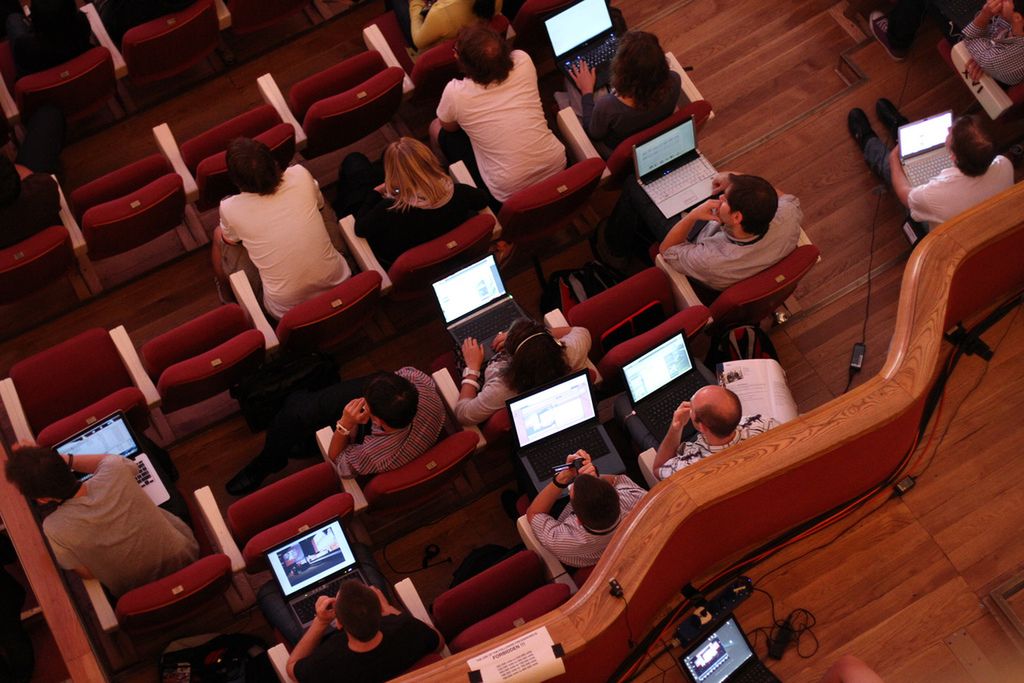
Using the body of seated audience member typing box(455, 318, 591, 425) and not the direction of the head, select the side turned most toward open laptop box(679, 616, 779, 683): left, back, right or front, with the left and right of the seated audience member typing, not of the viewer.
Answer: back

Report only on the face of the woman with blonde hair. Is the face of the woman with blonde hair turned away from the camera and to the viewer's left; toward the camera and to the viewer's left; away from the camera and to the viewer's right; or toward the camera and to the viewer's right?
away from the camera and to the viewer's left

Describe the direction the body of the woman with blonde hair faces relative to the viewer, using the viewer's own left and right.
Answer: facing away from the viewer and to the left of the viewer

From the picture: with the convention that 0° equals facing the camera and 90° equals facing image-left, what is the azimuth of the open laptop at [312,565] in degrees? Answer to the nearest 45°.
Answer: approximately 315°

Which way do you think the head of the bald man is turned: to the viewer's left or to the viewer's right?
to the viewer's left

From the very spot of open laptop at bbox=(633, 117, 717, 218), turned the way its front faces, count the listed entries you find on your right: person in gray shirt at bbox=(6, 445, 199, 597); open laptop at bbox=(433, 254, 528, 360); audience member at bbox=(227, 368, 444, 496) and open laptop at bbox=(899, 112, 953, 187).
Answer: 3

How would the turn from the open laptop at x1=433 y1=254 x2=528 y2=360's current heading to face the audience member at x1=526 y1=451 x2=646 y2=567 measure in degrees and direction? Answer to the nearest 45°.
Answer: approximately 45° to its right

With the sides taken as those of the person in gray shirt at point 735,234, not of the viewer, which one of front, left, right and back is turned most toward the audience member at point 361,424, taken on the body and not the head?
left

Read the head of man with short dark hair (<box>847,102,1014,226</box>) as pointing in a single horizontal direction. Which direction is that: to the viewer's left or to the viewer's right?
to the viewer's left

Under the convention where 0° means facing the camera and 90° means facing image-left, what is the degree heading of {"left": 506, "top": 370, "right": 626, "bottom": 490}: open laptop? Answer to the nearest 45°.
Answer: approximately 315°
